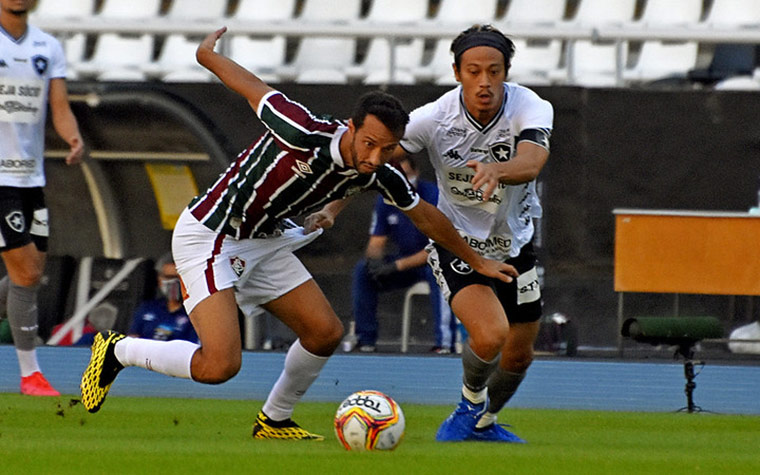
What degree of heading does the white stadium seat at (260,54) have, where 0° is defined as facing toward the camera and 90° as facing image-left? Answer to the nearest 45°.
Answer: approximately 0°

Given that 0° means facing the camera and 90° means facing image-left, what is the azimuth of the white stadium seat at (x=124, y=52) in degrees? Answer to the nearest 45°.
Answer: approximately 45°

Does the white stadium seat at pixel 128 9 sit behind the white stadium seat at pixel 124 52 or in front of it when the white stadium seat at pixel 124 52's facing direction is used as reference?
behind

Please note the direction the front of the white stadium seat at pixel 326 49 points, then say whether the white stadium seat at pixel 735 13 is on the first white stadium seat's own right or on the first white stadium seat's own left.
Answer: on the first white stadium seat's own left

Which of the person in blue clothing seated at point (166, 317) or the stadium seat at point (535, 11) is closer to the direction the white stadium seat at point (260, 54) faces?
the person in blue clothing seated

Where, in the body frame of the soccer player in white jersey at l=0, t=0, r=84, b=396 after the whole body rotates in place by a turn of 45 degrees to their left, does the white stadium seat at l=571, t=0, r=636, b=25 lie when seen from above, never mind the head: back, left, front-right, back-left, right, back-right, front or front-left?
left

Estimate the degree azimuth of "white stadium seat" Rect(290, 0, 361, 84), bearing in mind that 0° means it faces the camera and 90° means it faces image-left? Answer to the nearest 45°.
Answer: approximately 0°

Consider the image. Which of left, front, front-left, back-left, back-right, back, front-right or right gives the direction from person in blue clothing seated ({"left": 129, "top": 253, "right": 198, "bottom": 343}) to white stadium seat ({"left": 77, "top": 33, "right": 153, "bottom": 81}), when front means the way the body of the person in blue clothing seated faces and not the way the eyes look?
back
